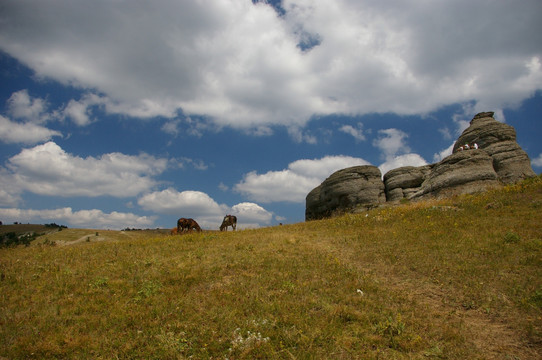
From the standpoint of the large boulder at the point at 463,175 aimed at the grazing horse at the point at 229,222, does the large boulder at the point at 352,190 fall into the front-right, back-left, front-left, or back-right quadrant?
front-right

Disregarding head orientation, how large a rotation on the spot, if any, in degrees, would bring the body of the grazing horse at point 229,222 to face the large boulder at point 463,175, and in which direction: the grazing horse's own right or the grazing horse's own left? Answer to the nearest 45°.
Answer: approximately 135° to the grazing horse's own left

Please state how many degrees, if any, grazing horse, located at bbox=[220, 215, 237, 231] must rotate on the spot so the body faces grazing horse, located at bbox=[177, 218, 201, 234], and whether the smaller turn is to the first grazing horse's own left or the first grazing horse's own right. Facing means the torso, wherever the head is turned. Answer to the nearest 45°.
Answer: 0° — it already faces it

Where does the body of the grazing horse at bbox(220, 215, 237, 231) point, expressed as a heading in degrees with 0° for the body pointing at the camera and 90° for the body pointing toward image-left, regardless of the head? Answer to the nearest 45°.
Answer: approximately 45°

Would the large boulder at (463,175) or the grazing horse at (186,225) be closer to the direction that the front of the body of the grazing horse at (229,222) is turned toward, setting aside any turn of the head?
the grazing horse

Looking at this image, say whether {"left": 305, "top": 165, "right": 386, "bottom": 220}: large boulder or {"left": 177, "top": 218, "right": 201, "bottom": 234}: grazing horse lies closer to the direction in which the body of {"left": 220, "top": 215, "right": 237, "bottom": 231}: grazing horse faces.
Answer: the grazing horse

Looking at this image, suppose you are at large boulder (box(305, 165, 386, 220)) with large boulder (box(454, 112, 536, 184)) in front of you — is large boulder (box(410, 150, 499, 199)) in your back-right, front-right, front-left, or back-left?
front-right

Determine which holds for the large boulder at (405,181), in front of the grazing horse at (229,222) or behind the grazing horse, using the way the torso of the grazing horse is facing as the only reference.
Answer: behind

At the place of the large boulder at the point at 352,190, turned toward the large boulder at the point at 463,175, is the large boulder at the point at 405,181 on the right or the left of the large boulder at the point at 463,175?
left

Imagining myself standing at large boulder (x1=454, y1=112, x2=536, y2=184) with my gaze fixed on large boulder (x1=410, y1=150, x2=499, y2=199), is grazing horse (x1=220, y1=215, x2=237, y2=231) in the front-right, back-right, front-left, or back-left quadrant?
front-right
